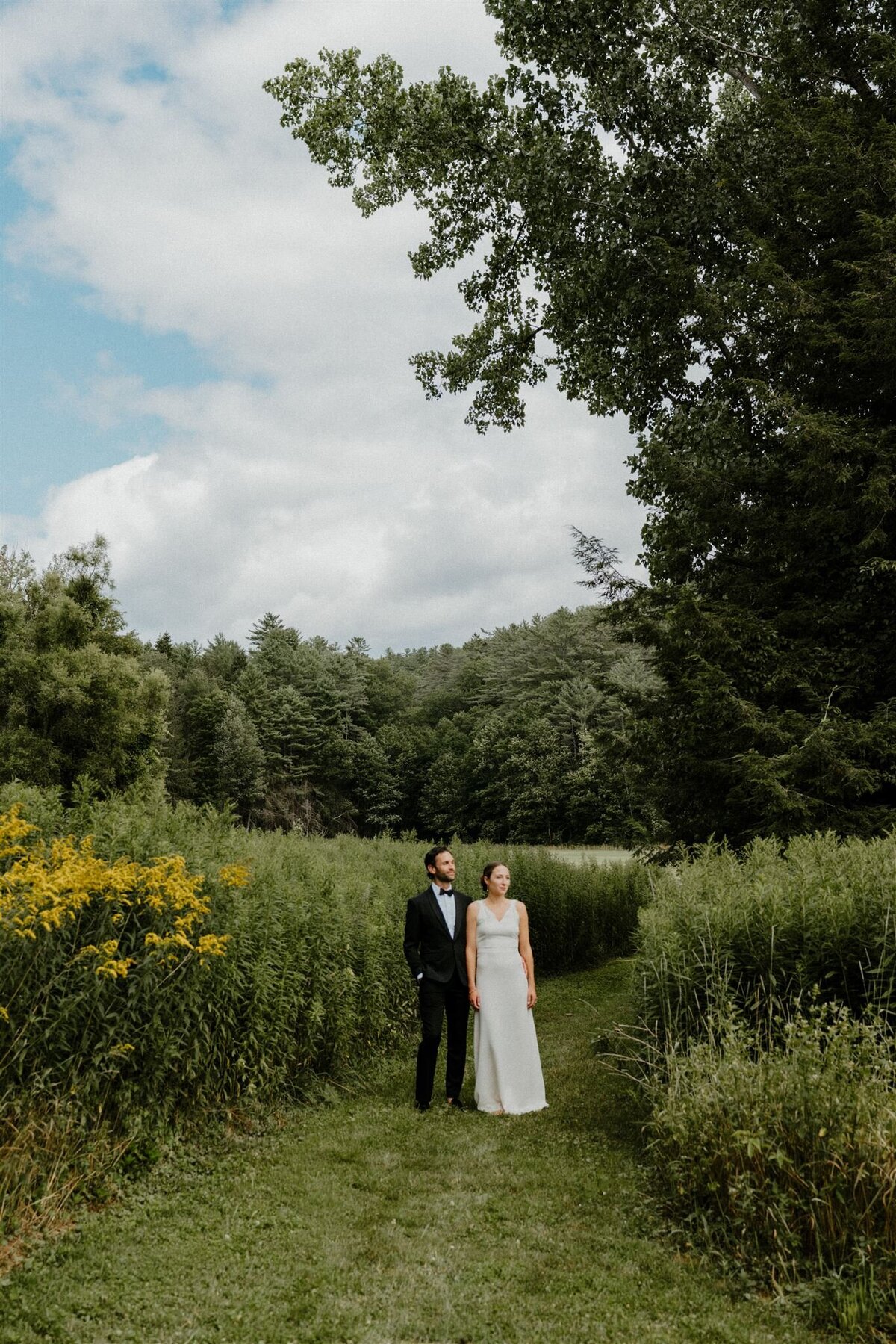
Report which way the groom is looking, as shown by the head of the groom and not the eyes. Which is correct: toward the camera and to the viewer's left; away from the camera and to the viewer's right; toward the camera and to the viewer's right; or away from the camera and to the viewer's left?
toward the camera and to the viewer's right

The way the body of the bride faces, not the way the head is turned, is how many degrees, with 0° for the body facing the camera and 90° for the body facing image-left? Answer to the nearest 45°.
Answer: approximately 0°

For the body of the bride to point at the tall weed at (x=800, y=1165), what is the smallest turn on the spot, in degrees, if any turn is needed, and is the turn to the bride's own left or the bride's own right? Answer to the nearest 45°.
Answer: approximately 45° to the bride's own left

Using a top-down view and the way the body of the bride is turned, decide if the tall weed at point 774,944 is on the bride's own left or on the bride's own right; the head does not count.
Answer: on the bride's own left
